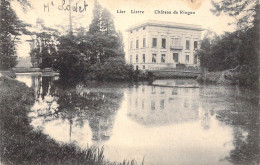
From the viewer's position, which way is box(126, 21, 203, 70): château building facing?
facing the viewer and to the right of the viewer

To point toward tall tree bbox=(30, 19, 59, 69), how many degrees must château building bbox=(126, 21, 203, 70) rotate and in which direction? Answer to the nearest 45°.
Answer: approximately 90° to its right

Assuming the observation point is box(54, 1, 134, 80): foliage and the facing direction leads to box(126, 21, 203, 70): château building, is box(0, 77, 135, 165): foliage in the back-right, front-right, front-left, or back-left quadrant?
back-right

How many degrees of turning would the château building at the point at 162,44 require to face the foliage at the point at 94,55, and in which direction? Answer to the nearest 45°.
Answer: approximately 90° to its right

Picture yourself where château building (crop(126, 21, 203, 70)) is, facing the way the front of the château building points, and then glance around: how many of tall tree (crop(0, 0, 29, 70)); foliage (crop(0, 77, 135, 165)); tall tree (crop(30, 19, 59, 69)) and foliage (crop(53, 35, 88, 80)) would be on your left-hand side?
0
